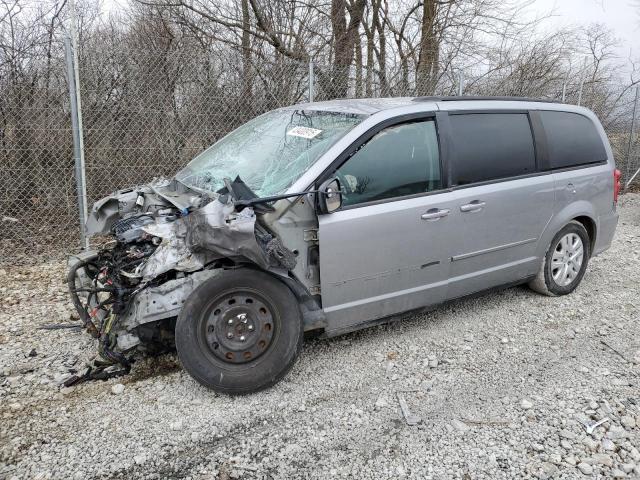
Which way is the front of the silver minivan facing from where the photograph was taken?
facing the viewer and to the left of the viewer

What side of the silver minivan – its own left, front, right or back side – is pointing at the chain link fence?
right
